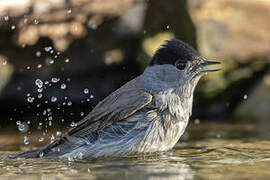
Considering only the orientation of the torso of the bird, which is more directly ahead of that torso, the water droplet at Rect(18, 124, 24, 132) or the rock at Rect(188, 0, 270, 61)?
the rock

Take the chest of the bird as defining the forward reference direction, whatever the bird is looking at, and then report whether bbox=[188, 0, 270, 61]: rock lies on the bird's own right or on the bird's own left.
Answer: on the bird's own left

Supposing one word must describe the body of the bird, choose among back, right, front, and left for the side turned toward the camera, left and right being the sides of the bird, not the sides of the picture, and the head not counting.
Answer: right

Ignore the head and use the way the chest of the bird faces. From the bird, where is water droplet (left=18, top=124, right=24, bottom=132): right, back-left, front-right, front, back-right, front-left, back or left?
back-left

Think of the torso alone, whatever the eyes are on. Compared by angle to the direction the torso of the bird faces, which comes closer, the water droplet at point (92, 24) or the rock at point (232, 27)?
the rock

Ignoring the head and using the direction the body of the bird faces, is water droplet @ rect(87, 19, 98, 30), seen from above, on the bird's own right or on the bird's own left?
on the bird's own left
